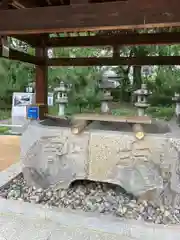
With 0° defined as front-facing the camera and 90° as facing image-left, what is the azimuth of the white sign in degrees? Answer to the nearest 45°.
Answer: approximately 0°
